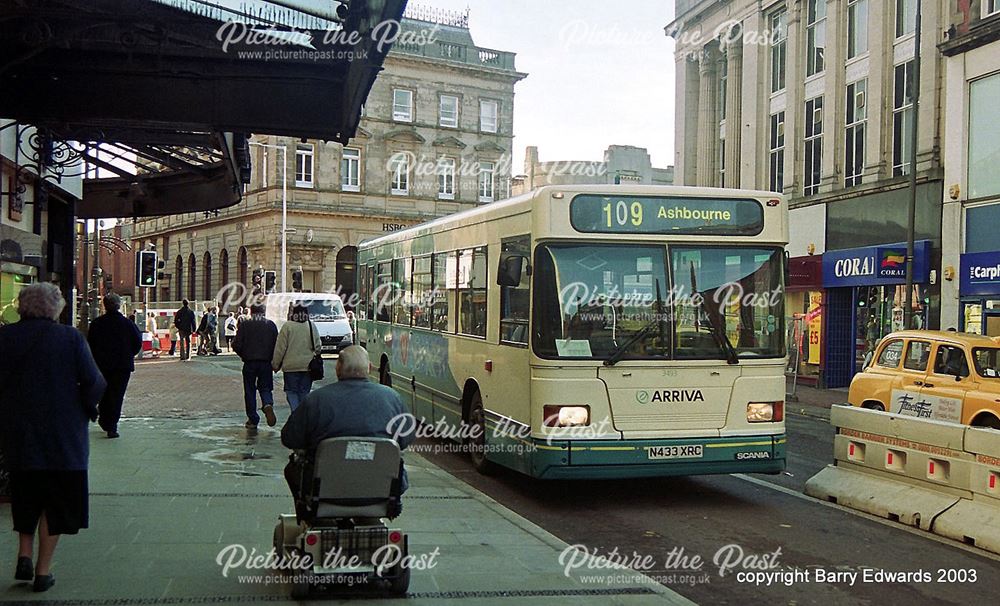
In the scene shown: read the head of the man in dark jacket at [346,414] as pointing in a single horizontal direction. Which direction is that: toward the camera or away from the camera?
away from the camera

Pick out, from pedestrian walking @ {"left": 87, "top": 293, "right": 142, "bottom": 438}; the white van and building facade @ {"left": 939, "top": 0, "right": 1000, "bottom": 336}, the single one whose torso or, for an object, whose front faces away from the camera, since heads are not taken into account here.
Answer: the pedestrian walking

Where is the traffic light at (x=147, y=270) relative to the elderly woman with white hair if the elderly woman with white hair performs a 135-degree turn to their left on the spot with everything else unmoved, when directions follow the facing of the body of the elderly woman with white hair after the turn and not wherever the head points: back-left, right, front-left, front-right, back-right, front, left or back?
back-right

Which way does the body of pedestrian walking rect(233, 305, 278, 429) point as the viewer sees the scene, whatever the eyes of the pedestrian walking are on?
away from the camera

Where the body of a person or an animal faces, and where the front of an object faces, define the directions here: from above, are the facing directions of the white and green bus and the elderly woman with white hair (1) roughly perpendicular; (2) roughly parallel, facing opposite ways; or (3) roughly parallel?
roughly parallel, facing opposite ways

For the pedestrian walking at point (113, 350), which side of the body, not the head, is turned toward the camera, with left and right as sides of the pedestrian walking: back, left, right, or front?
back

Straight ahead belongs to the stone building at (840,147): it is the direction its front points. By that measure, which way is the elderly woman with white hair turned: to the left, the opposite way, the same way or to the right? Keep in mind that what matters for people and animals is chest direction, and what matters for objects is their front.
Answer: to the right

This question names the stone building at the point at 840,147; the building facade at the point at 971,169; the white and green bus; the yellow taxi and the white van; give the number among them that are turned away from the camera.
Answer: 0

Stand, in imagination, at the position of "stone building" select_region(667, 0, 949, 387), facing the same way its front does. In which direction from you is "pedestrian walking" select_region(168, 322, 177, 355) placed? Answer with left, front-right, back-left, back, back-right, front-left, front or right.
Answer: front-right

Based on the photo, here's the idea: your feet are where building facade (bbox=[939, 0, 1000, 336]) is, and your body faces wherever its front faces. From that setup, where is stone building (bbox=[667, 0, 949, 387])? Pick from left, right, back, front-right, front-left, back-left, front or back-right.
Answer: right

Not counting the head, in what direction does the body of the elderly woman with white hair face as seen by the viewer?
away from the camera

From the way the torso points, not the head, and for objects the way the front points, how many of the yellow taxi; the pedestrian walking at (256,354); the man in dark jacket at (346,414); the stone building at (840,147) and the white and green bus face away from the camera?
2

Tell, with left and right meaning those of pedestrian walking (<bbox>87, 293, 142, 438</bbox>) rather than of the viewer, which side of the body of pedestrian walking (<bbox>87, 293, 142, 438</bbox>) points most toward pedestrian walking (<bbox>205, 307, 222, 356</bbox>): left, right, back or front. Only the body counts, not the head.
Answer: front

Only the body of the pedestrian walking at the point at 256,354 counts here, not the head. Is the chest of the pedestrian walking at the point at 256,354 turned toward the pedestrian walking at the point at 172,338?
yes

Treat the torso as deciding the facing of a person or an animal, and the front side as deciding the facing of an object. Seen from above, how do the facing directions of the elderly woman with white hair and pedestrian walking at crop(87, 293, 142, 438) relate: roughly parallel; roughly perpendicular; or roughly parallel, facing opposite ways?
roughly parallel

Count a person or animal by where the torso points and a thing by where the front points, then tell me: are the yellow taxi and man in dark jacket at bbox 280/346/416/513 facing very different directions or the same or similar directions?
very different directions

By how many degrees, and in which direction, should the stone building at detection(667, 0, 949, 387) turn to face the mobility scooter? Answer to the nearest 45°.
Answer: approximately 45° to its left

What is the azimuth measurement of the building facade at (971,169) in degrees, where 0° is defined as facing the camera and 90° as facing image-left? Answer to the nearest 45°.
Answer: approximately 45°

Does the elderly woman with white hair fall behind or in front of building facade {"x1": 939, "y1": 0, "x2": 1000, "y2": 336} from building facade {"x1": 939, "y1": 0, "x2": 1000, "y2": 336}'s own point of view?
in front

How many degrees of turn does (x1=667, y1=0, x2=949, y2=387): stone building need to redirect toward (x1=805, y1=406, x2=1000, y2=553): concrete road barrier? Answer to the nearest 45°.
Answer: approximately 45° to its left
